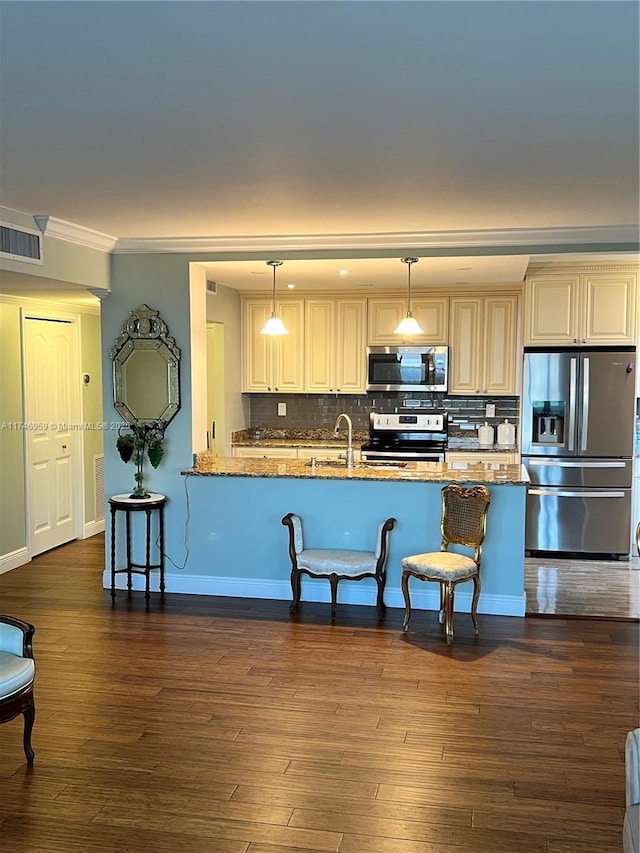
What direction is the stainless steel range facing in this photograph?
toward the camera

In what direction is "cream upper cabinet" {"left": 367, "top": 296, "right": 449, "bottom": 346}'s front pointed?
toward the camera

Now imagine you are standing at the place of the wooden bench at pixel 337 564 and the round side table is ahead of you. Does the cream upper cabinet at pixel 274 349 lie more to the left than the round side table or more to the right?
right

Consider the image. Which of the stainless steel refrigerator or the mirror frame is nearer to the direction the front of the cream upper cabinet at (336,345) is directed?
the mirror frame

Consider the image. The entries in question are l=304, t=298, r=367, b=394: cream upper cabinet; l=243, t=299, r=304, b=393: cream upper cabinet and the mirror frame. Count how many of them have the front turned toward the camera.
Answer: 3

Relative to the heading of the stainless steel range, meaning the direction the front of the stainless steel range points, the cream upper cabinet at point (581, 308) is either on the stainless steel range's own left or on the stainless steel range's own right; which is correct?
on the stainless steel range's own left

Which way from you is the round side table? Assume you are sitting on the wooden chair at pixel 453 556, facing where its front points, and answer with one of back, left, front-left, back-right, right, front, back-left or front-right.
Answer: front-right

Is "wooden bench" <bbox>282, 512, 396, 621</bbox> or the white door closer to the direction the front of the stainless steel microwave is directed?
the wooden bench

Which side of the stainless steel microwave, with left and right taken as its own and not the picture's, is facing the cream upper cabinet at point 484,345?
left

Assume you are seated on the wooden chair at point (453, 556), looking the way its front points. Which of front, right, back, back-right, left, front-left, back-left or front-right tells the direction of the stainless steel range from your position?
back-right

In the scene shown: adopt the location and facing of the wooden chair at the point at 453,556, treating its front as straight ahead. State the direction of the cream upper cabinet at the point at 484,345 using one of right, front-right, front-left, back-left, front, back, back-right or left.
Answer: back-right

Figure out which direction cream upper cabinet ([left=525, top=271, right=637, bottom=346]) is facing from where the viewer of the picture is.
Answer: facing the viewer

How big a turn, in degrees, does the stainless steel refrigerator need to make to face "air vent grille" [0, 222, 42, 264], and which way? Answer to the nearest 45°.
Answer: approximately 45° to its right

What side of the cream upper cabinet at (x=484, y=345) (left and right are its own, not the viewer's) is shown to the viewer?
front

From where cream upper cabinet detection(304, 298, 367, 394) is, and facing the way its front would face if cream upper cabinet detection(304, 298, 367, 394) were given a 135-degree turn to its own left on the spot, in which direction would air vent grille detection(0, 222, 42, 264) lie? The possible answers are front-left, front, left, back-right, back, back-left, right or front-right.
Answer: back
